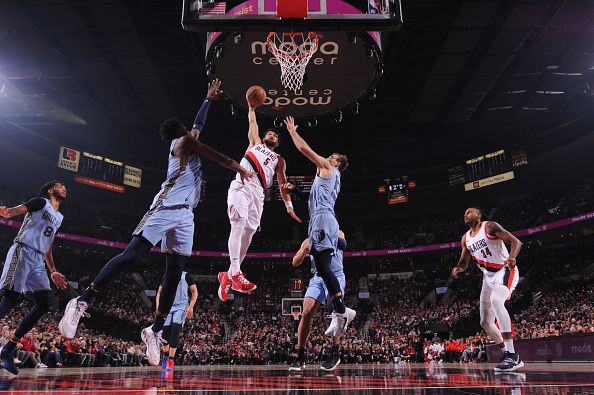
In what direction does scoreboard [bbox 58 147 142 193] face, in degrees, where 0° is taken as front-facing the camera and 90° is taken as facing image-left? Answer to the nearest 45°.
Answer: approximately 315°

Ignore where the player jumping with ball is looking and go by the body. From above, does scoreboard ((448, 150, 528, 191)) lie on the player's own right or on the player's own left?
on the player's own left

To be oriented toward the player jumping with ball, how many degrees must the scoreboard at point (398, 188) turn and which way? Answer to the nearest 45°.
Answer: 0° — it already faces them

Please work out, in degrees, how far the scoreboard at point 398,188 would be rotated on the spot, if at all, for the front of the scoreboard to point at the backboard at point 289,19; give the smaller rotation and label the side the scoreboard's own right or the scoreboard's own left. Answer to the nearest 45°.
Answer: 0° — it already faces it

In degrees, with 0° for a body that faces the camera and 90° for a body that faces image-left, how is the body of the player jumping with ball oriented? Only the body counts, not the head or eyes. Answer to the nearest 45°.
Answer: approximately 315°

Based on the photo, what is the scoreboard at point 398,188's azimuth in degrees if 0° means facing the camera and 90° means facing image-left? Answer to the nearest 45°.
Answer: approximately 0°
